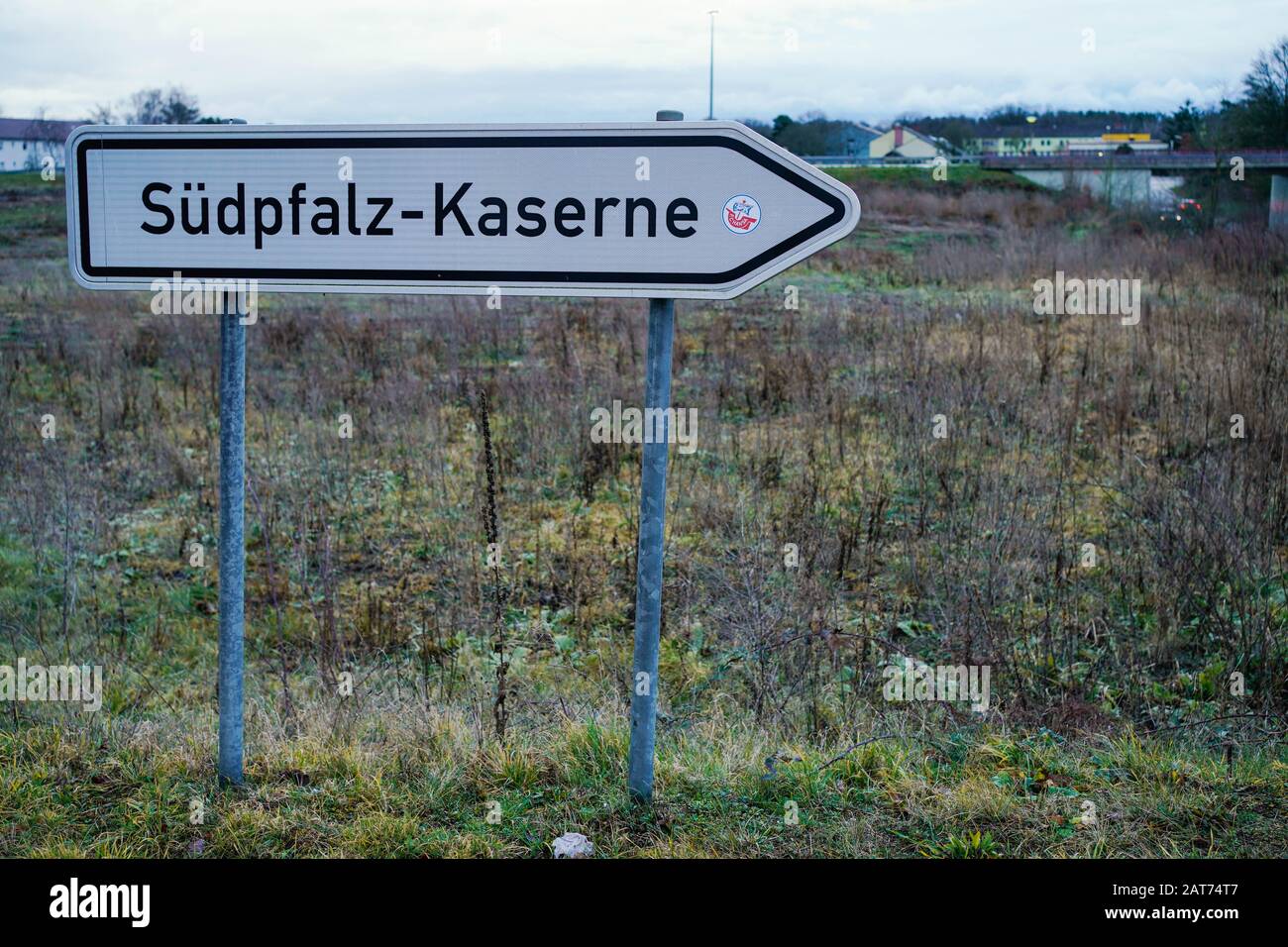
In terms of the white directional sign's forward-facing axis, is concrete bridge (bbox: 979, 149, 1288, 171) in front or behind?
behind

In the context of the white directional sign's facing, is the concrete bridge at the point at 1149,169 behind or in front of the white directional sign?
behind

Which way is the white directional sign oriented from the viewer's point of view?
toward the camera
